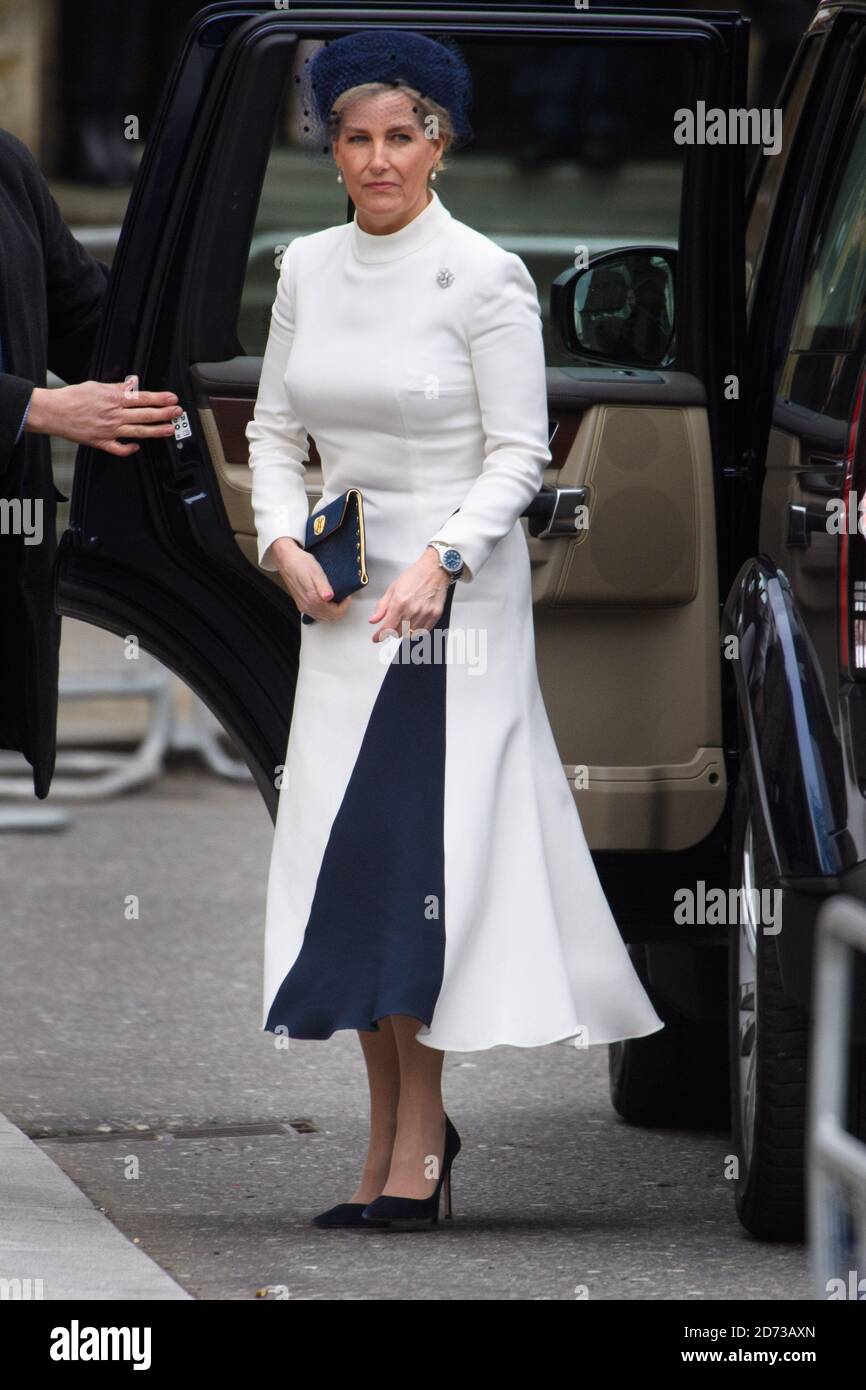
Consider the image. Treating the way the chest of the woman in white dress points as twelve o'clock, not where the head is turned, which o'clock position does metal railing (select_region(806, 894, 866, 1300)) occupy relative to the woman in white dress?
The metal railing is roughly at 10 o'clock from the woman in white dress.
